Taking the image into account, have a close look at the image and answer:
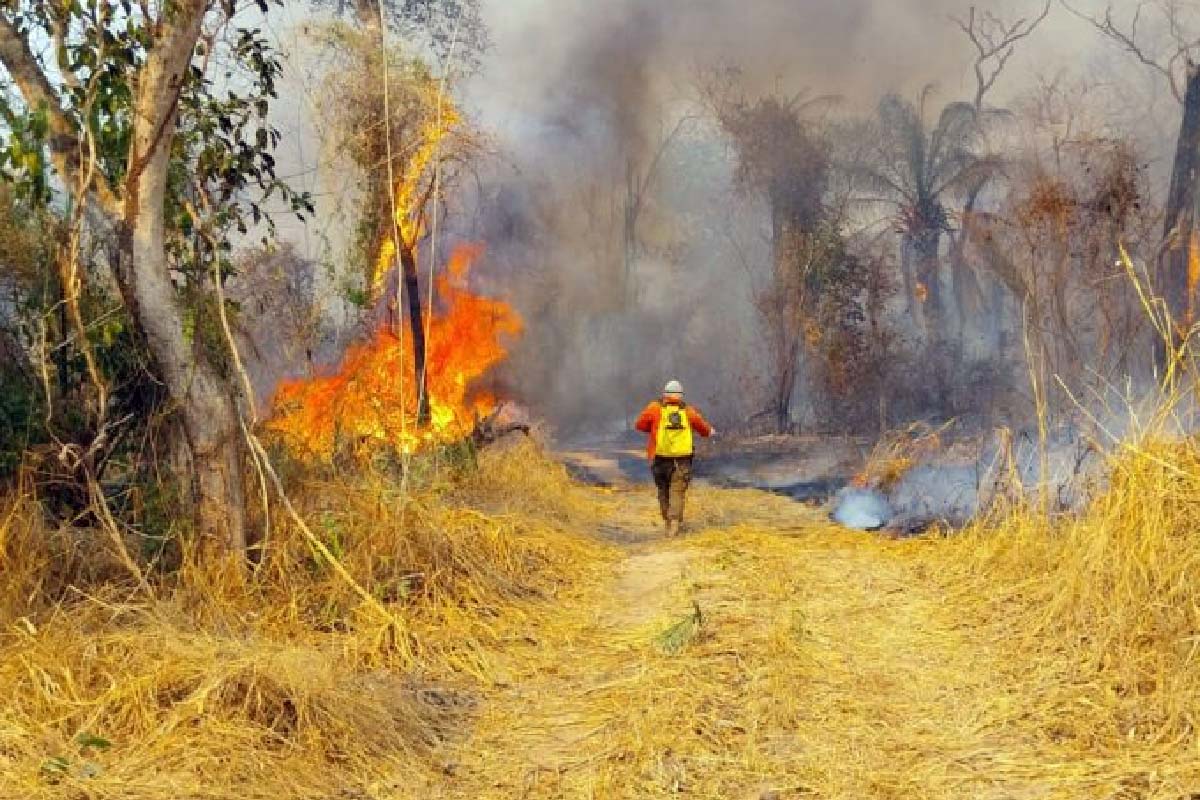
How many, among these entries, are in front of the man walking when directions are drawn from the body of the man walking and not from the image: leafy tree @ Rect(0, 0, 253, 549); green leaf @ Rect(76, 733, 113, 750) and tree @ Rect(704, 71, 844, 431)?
1

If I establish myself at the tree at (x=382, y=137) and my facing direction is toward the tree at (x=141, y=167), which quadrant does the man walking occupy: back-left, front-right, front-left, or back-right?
front-left

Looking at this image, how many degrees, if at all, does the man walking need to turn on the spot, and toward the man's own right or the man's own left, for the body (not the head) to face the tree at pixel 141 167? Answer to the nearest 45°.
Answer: approximately 135° to the man's own left

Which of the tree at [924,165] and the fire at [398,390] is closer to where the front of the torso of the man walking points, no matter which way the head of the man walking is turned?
the tree

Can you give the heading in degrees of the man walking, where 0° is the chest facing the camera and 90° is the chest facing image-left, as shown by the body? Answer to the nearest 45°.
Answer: approximately 180°

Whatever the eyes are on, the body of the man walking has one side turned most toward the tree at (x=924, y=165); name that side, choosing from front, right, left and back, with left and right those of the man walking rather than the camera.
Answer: front

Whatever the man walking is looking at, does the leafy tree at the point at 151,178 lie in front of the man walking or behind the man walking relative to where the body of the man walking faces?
behind

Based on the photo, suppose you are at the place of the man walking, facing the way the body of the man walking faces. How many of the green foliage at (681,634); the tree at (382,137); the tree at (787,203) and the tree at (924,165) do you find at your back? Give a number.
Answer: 1

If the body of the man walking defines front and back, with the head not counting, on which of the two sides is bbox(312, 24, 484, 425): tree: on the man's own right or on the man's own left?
on the man's own left

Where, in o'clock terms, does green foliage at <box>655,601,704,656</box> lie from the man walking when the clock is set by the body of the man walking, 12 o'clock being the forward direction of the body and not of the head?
The green foliage is roughly at 6 o'clock from the man walking.

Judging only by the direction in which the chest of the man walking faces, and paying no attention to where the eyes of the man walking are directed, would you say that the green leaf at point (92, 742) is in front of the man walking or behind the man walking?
behind

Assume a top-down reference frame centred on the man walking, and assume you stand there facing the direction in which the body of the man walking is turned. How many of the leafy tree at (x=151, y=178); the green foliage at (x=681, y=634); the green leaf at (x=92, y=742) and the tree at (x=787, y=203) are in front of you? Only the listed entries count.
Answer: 1

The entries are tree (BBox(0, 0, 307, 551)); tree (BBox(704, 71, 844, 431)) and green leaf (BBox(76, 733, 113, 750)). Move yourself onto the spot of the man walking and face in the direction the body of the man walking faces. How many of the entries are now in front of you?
1

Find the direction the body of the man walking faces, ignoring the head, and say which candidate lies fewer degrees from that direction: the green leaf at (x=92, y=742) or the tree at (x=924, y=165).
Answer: the tree

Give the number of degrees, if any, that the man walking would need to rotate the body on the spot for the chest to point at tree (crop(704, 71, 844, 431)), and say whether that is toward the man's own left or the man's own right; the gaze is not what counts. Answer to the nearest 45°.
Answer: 0° — they already face it
